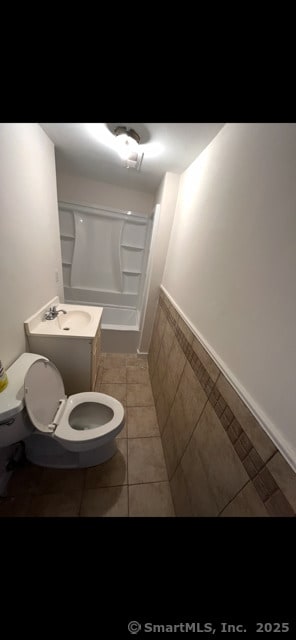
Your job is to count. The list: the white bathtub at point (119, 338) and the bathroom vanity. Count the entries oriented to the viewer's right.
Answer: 1

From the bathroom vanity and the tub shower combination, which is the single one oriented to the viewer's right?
the bathroom vanity

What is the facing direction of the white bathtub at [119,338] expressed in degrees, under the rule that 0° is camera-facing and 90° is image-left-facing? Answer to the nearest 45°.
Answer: approximately 0°

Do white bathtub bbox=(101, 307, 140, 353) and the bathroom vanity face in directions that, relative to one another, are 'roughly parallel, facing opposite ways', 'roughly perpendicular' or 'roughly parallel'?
roughly perpendicular

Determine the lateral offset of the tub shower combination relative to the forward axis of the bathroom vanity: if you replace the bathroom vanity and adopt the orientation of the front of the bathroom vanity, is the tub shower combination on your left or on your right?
on your left

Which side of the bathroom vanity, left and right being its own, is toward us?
right

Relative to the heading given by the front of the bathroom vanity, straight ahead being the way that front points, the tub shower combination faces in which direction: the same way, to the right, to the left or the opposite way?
to the right
